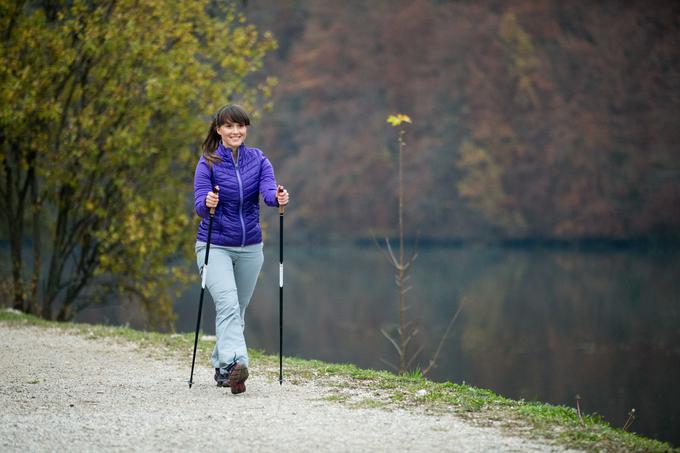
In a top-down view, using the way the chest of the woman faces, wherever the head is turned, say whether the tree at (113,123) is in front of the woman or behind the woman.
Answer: behind

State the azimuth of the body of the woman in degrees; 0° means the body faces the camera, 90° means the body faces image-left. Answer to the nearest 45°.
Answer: approximately 0°
